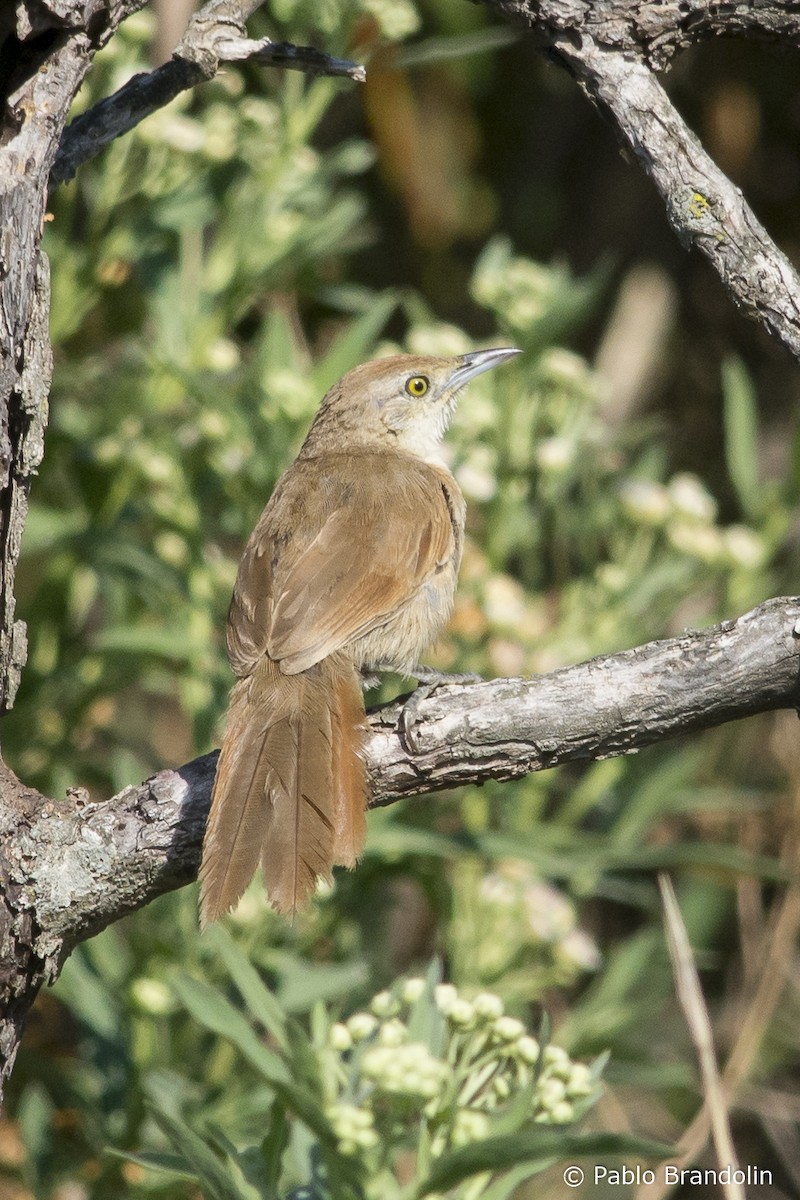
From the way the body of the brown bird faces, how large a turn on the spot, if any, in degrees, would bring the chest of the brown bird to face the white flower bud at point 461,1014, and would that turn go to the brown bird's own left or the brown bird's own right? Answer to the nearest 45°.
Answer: approximately 135° to the brown bird's own right

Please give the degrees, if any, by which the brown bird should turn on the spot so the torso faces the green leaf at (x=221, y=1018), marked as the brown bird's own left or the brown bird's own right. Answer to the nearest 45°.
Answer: approximately 180°

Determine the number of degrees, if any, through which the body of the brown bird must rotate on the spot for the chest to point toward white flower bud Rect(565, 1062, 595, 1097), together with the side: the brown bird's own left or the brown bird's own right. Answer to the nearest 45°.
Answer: approximately 135° to the brown bird's own right

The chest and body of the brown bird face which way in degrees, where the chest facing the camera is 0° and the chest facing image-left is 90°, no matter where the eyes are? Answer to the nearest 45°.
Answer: approximately 225°

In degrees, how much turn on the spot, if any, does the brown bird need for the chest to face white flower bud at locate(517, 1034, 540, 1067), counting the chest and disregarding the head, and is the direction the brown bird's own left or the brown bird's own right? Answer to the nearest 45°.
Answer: approximately 135° to the brown bird's own right
